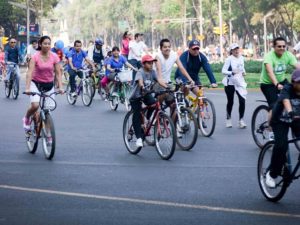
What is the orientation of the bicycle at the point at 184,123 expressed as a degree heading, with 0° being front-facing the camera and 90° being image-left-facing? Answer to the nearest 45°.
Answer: approximately 315°
